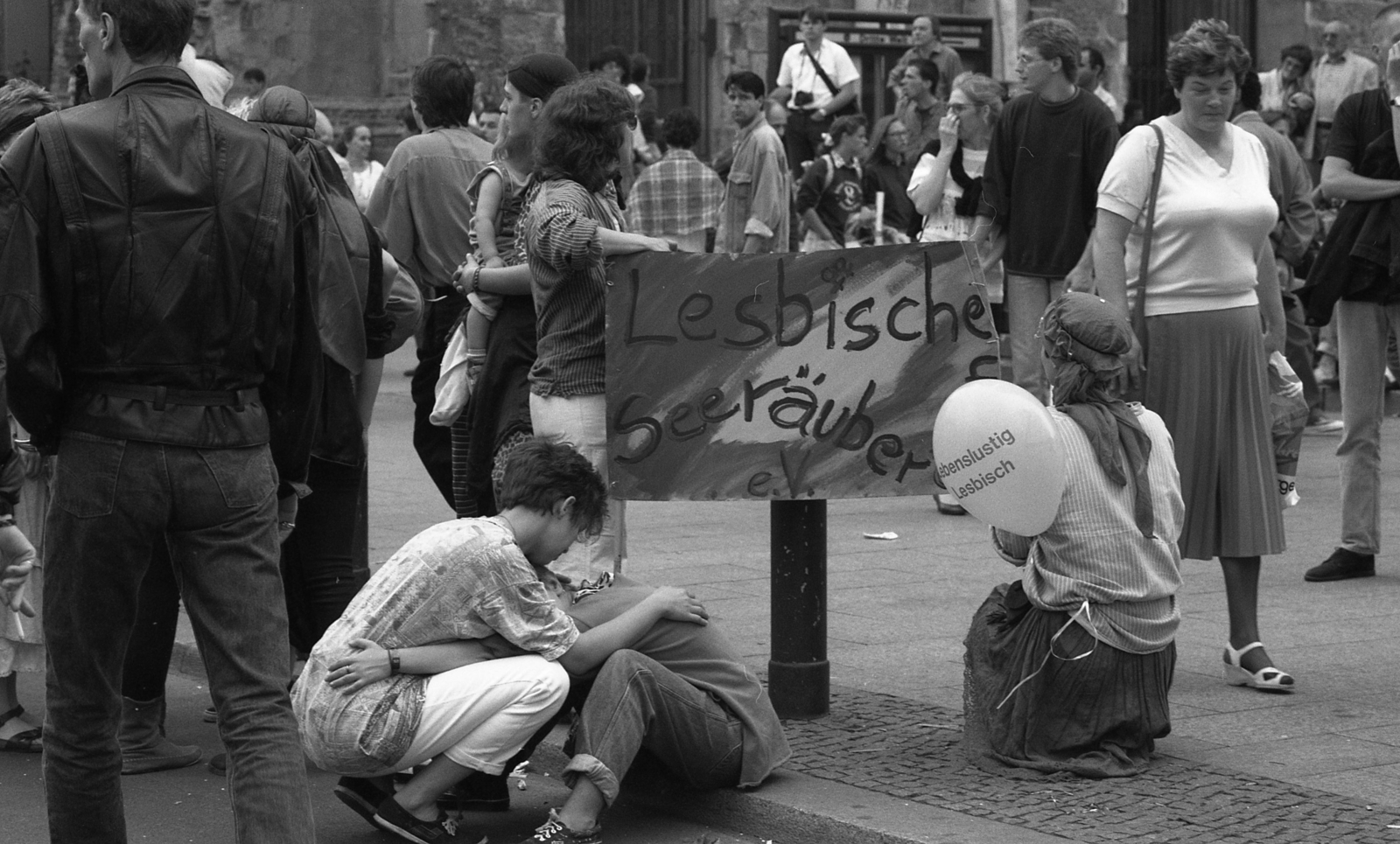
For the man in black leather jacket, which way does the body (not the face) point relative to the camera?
away from the camera

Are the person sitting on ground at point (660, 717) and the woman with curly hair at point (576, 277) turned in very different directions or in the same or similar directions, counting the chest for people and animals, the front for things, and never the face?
very different directions

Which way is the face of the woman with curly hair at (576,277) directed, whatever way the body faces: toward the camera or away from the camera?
away from the camera

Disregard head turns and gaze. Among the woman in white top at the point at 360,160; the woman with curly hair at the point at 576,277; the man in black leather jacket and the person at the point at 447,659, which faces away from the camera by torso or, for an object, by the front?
the man in black leather jacket

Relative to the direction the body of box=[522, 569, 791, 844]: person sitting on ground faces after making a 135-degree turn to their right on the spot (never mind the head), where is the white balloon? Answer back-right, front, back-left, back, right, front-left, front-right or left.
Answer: front-right

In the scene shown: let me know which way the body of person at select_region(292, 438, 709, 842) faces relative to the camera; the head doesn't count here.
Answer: to the viewer's right

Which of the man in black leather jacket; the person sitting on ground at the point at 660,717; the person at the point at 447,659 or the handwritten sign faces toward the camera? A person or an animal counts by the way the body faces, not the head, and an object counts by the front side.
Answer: the handwritten sign

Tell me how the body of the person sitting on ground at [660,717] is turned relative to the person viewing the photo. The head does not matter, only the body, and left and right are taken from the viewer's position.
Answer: facing to the left of the viewer

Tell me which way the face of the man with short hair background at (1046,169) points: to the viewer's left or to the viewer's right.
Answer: to the viewer's left

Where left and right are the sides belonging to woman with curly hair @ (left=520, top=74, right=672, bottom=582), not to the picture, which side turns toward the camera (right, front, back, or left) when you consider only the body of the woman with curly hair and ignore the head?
right

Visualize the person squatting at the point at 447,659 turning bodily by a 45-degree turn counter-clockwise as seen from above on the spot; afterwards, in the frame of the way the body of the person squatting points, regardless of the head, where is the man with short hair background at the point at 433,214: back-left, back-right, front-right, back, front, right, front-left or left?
front-left

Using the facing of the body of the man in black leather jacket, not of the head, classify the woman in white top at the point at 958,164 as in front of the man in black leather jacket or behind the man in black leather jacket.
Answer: in front

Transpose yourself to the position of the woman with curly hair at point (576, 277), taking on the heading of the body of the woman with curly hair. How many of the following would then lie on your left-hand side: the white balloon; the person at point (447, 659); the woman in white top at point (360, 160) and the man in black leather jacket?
1

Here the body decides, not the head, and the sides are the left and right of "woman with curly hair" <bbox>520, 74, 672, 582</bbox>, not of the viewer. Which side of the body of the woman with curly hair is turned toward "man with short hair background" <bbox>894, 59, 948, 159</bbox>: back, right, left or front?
left

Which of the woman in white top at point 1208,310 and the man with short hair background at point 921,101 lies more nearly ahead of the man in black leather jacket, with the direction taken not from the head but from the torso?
the man with short hair background
